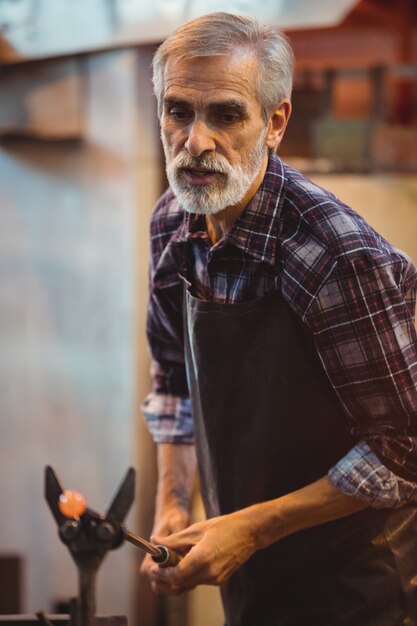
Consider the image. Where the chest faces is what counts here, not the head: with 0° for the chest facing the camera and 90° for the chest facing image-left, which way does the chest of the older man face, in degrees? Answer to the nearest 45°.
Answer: approximately 45°

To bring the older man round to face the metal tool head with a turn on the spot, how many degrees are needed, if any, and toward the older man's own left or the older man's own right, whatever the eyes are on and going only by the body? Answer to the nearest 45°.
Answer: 0° — they already face it

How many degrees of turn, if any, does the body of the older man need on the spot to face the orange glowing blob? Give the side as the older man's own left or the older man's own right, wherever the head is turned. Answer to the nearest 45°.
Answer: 0° — they already face it
